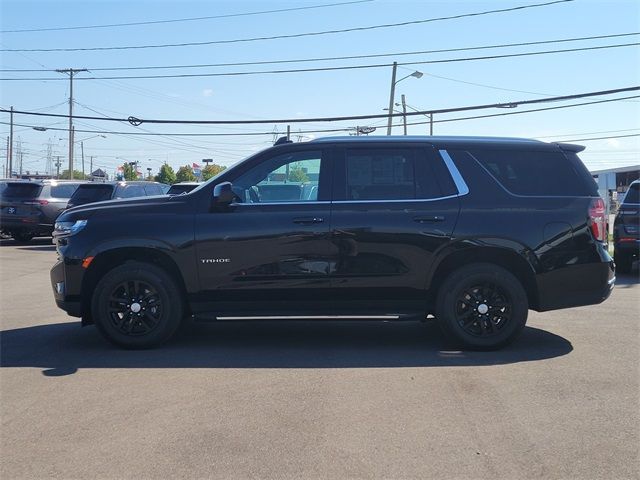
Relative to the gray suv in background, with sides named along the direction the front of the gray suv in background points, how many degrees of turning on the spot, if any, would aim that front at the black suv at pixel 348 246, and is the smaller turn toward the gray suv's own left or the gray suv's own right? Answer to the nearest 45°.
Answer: approximately 135° to the gray suv's own right

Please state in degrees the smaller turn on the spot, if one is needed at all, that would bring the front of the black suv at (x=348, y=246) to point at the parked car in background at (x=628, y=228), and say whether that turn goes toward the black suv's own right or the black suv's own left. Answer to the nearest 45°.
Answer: approximately 135° to the black suv's own right

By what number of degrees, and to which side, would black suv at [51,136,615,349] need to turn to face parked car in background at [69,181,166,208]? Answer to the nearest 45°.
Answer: approximately 45° to its right

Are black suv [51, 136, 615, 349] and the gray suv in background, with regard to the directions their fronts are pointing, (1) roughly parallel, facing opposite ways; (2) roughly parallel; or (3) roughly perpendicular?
roughly perpendicular

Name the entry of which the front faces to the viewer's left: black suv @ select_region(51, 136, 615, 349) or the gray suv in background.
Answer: the black suv

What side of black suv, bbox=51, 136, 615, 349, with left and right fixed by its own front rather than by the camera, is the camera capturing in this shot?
left

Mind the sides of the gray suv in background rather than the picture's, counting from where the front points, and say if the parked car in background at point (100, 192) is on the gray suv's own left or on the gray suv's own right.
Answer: on the gray suv's own right

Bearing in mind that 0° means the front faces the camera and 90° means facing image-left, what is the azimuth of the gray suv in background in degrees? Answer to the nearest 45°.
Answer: approximately 225°

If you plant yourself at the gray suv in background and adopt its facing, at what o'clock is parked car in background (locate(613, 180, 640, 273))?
The parked car in background is roughly at 3 o'clock from the gray suv in background.

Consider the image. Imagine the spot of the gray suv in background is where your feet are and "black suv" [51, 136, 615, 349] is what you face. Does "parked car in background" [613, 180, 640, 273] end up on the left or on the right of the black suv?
left

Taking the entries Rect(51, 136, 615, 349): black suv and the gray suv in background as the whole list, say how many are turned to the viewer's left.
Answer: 1
